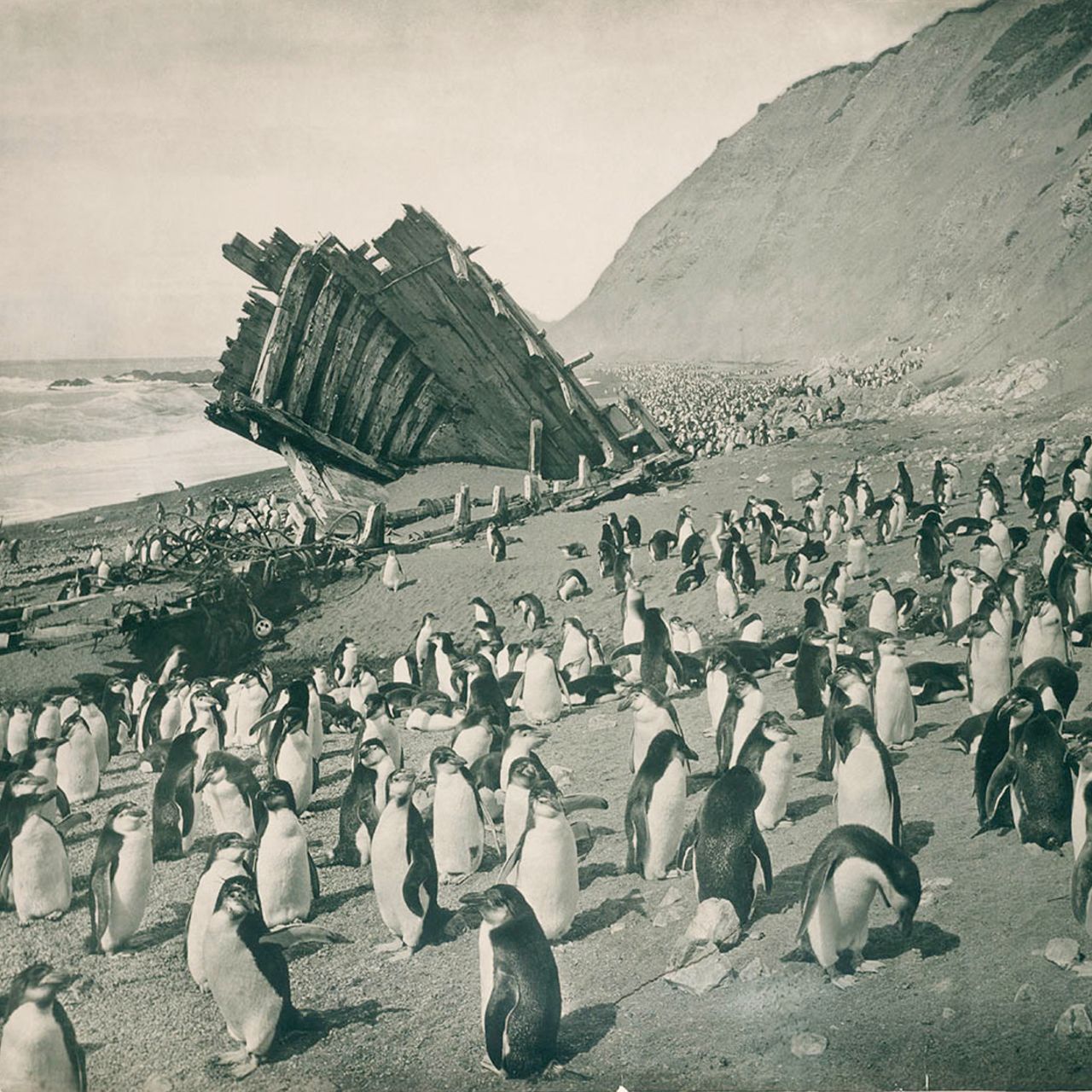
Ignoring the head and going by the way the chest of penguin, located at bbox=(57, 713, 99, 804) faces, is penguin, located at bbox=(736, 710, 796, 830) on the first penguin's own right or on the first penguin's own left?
on the first penguin's own left

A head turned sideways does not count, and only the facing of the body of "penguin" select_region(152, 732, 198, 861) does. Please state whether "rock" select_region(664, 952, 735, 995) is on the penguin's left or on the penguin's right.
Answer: on the penguin's right

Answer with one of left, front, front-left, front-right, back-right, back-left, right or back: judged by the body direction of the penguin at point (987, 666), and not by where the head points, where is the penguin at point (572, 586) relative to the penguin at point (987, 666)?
back-right

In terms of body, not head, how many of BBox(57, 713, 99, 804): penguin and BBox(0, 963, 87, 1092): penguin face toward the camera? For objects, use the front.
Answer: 2

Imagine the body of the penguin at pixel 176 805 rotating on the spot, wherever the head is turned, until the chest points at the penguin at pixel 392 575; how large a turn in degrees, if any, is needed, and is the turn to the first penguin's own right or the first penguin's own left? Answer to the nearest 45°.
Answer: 0° — it already faces it

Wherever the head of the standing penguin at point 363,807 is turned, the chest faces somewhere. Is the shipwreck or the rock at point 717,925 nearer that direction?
the rock
